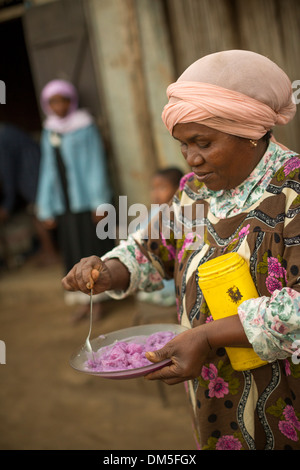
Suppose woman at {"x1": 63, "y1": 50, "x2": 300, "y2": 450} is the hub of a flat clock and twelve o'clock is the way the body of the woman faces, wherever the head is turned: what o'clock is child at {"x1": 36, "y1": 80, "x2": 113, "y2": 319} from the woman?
The child is roughly at 4 o'clock from the woman.

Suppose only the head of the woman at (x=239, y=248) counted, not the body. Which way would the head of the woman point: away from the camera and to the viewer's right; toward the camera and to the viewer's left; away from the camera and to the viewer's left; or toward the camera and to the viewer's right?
toward the camera and to the viewer's left

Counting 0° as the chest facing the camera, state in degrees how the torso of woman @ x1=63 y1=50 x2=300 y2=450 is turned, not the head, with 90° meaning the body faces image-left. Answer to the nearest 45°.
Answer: approximately 45°

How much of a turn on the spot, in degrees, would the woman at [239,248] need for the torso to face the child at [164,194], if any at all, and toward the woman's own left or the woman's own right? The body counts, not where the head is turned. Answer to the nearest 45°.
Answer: approximately 135° to the woman's own right

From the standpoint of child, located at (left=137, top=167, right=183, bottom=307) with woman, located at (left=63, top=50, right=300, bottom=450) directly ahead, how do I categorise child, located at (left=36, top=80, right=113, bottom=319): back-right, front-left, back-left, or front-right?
back-right
